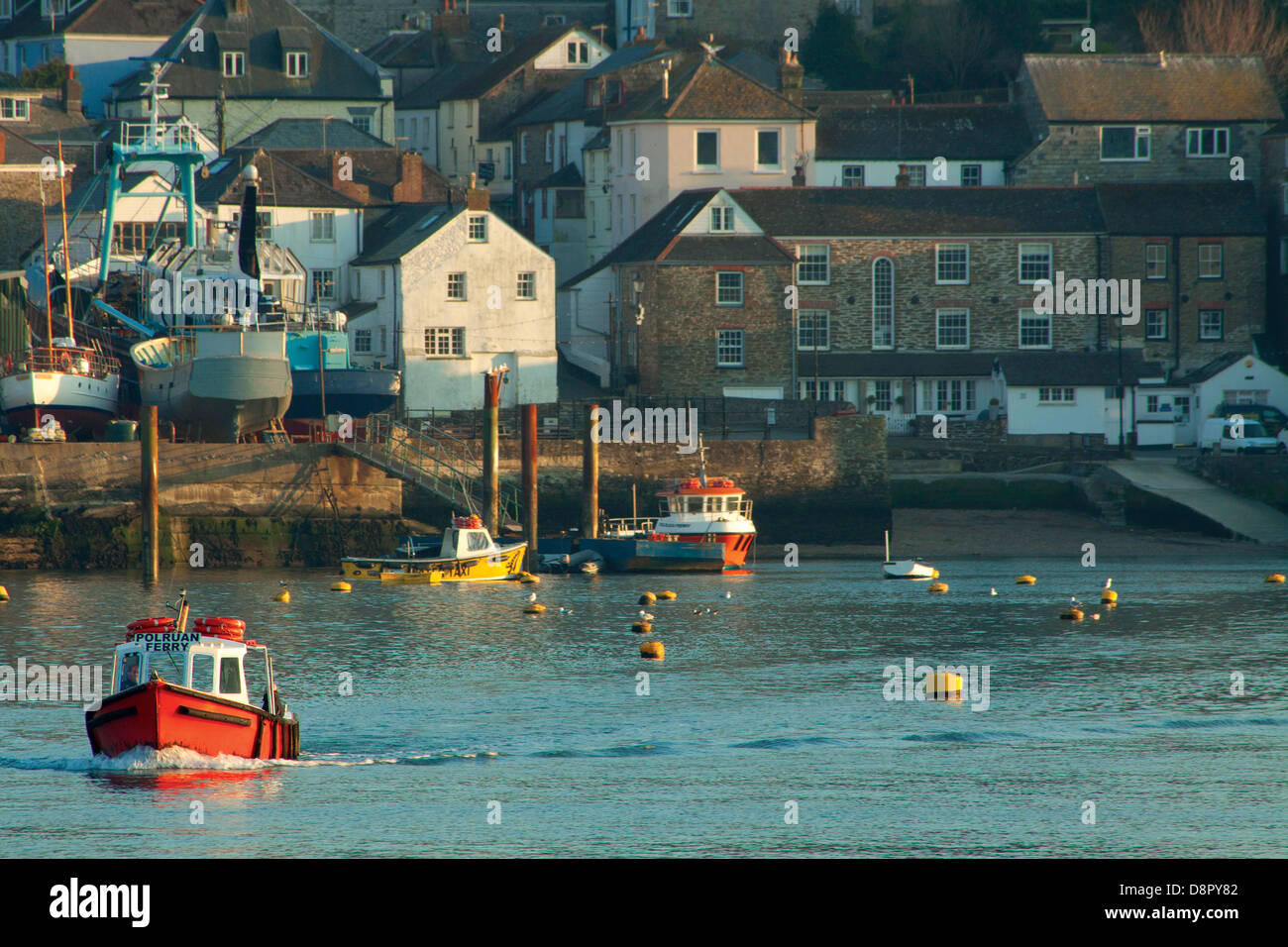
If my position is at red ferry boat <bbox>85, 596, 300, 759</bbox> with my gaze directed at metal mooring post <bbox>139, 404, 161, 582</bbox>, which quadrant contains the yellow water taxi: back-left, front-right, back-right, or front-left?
front-right

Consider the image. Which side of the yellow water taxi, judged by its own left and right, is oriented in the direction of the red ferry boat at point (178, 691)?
right

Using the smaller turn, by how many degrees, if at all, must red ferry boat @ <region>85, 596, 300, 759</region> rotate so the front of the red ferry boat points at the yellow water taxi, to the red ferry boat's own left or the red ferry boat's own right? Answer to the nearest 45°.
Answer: approximately 135° to the red ferry boat's own right

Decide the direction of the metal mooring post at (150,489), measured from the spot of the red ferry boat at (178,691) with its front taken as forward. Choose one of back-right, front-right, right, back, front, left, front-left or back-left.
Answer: back-right

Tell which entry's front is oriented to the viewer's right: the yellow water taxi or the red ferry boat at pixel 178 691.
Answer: the yellow water taxi

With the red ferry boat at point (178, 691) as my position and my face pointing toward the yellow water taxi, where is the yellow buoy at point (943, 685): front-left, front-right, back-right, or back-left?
front-right

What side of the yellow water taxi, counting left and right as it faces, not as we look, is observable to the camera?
right

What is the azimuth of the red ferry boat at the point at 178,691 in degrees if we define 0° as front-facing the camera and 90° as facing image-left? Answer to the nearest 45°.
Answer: approximately 45°

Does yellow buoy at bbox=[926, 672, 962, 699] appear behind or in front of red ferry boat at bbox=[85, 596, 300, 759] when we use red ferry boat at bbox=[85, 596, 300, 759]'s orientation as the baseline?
behind

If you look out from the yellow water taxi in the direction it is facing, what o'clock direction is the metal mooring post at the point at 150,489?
The metal mooring post is roughly at 6 o'clock from the yellow water taxi.
